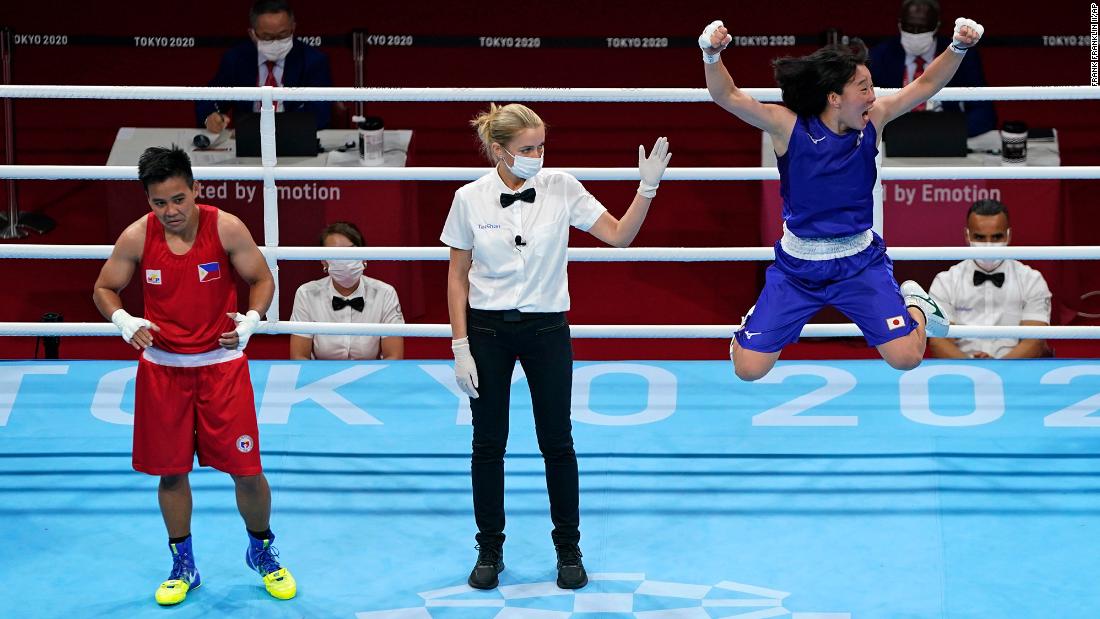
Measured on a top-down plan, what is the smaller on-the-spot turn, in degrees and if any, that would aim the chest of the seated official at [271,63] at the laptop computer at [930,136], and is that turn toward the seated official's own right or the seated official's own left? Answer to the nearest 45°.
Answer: approximately 45° to the seated official's own left

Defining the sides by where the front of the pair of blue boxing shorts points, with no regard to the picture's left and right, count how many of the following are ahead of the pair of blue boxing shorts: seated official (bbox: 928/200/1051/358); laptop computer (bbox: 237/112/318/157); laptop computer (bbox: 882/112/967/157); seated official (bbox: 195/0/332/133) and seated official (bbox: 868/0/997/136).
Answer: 0

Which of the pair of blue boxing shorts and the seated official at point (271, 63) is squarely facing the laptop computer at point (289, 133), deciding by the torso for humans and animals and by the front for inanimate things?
the seated official

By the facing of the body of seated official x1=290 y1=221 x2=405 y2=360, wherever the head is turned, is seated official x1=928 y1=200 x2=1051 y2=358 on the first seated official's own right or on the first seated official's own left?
on the first seated official's own left

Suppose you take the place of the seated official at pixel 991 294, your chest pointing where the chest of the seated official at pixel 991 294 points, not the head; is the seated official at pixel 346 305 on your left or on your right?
on your right

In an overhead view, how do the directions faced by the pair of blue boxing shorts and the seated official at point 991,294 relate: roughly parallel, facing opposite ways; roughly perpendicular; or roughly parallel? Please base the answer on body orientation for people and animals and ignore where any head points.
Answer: roughly parallel

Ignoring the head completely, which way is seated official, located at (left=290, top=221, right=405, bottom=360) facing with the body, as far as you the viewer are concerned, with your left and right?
facing the viewer

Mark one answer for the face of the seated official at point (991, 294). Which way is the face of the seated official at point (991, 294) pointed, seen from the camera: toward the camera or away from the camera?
toward the camera

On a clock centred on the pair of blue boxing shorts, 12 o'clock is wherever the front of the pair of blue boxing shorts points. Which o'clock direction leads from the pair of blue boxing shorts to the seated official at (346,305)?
The seated official is roughly at 4 o'clock from the pair of blue boxing shorts.

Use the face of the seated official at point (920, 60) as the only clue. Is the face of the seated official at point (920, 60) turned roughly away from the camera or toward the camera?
toward the camera

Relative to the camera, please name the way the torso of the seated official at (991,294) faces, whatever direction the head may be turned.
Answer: toward the camera

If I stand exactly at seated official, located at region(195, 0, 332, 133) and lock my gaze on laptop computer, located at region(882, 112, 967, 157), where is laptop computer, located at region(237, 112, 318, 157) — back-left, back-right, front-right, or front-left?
front-right

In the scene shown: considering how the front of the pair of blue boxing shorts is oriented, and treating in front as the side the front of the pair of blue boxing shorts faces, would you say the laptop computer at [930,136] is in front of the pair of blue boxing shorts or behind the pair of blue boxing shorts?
behind

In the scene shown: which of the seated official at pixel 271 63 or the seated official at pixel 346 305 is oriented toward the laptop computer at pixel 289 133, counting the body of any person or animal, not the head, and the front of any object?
the seated official at pixel 271 63

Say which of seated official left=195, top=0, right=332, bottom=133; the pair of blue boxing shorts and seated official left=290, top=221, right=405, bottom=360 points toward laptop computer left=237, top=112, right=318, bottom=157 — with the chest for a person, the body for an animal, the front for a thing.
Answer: seated official left=195, top=0, right=332, bottom=133

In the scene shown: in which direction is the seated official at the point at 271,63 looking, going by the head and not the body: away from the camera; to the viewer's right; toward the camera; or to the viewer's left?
toward the camera
